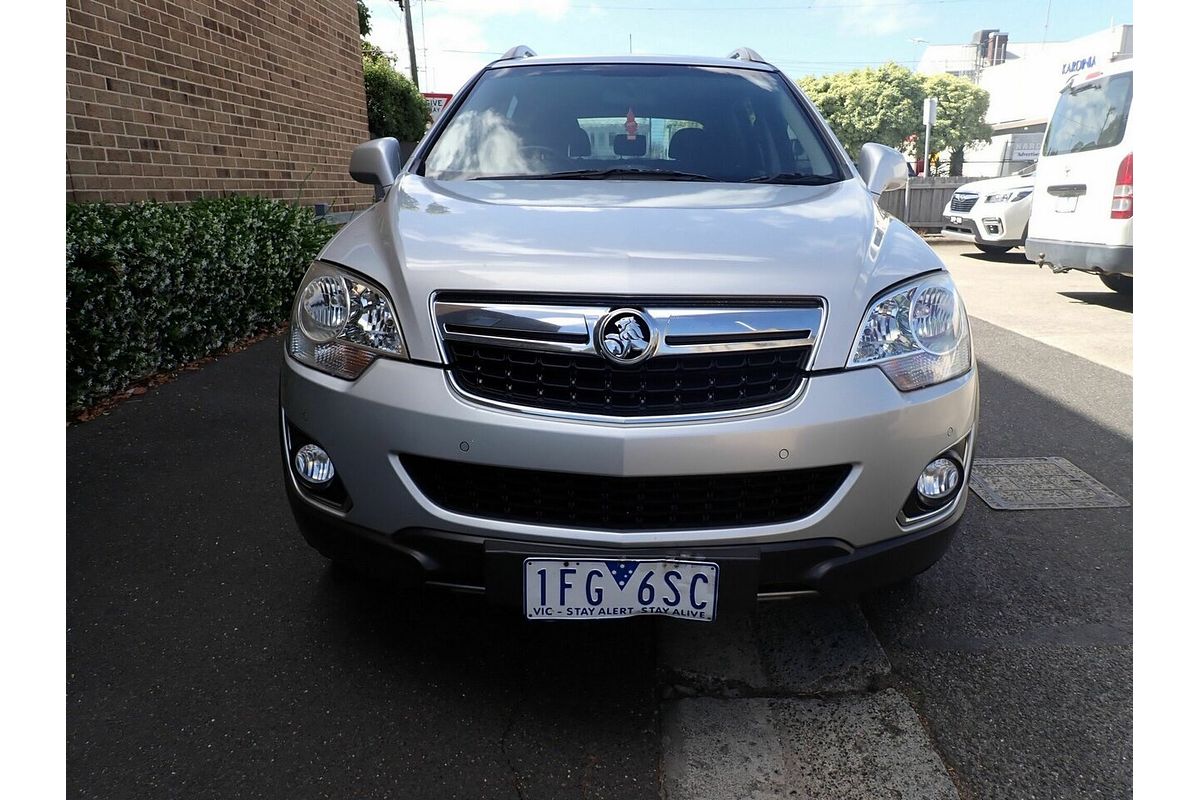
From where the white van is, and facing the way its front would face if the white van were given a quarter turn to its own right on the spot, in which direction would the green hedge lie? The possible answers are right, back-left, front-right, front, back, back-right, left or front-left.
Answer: right

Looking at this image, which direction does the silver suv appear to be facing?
toward the camera

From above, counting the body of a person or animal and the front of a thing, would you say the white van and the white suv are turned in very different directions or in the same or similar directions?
very different directions

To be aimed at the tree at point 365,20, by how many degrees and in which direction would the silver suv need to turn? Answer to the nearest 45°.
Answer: approximately 180°

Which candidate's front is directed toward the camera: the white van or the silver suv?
the silver suv

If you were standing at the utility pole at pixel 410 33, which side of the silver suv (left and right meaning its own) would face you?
back

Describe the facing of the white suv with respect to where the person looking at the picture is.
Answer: facing the viewer and to the left of the viewer

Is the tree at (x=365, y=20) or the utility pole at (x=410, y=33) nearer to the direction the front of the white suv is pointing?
the tree

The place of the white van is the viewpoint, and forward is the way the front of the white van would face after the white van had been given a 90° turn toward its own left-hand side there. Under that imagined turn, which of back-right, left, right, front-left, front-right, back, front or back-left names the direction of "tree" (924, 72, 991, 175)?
front-right

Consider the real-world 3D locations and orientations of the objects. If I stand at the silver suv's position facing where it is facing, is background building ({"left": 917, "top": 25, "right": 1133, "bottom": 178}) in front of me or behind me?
behind

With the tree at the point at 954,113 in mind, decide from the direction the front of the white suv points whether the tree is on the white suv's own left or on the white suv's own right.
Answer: on the white suv's own right

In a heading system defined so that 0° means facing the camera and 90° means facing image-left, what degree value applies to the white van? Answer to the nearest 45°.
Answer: approximately 225°

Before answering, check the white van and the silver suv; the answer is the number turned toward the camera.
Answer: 1
